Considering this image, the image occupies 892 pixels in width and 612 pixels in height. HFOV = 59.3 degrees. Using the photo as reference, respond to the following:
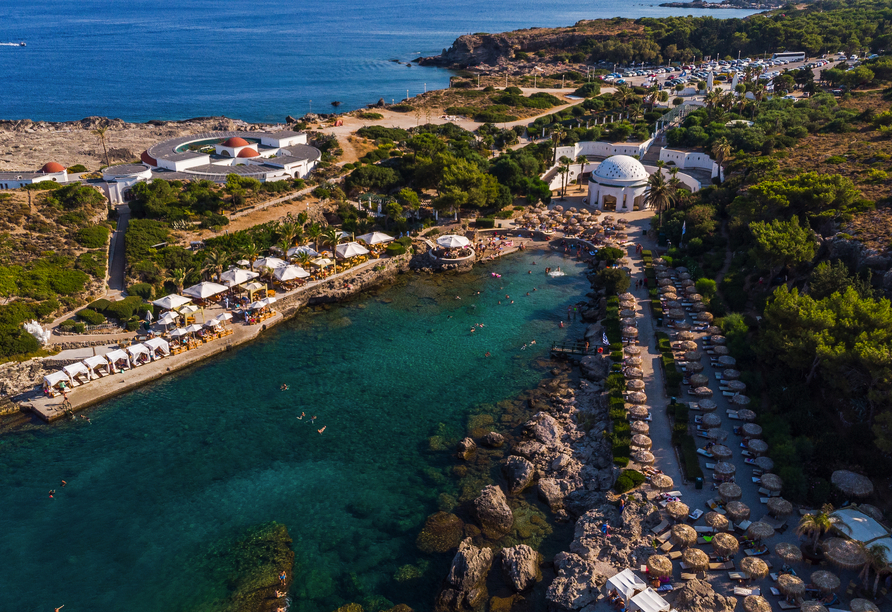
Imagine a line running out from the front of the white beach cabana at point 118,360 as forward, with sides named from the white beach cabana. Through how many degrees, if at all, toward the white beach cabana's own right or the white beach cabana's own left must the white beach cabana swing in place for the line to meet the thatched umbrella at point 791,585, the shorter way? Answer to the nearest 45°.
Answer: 0° — it already faces it

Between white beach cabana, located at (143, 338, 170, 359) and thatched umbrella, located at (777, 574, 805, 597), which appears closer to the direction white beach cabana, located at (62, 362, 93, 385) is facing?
the thatched umbrella

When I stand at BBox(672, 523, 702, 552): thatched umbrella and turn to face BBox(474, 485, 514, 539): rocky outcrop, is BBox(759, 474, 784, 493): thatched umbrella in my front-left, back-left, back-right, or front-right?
back-right

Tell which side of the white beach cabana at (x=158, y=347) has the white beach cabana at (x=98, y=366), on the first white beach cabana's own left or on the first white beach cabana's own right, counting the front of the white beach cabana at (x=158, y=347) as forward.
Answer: on the first white beach cabana's own right

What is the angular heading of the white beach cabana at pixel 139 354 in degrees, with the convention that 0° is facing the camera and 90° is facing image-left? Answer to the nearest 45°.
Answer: approximately 315°

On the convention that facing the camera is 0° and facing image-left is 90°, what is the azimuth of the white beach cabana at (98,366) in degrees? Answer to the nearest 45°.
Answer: approximately 315°

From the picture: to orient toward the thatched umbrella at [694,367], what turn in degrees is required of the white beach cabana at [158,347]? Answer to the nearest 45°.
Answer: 0° — it already faces it
